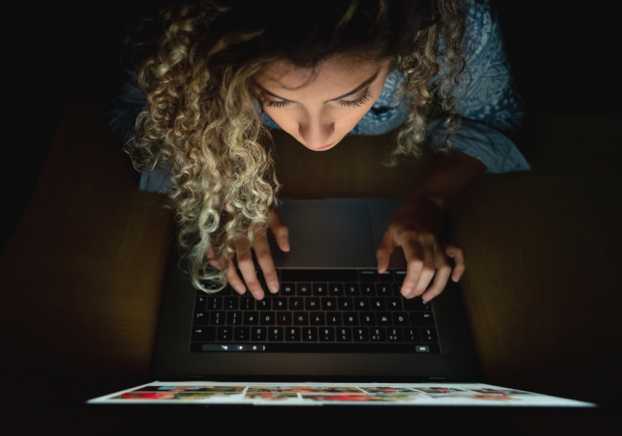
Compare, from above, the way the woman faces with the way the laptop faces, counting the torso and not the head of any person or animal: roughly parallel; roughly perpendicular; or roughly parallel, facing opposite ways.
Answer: roughly parallel, facing opposite ways

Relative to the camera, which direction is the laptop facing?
away from the camera

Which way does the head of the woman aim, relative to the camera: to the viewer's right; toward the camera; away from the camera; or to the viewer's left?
toward the camera

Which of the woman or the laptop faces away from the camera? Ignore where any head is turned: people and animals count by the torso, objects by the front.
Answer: the laptop

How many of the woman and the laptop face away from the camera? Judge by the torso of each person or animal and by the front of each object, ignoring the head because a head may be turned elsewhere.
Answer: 1

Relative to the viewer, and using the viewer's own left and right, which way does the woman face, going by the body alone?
facing the viewer
